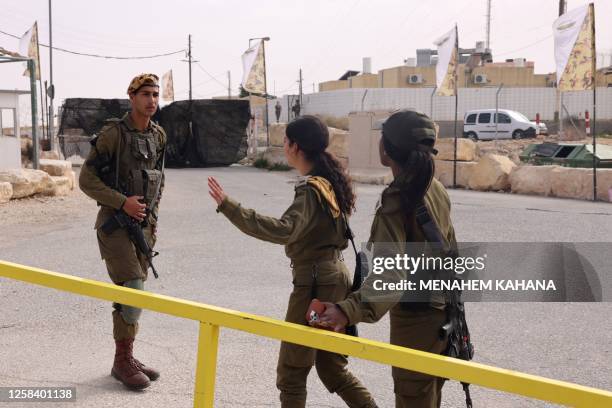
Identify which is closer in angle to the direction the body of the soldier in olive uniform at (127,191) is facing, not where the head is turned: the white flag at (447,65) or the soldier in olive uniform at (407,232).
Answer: the soldier in olive uniform

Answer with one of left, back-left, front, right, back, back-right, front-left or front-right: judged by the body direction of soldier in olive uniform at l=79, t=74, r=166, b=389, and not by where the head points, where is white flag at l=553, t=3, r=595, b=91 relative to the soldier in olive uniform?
left

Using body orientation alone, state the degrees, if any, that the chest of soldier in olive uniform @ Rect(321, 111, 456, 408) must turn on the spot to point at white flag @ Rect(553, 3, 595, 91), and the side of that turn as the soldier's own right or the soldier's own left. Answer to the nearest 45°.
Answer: approximately 45° to the soldier's own right

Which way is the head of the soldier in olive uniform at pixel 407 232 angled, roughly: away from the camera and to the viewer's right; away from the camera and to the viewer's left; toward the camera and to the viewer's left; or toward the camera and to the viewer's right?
away from the camera and to the viewer's left

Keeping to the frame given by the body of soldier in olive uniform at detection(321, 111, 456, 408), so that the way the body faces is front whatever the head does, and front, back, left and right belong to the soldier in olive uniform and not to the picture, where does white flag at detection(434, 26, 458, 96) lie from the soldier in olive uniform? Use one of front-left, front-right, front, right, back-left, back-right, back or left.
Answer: front-right

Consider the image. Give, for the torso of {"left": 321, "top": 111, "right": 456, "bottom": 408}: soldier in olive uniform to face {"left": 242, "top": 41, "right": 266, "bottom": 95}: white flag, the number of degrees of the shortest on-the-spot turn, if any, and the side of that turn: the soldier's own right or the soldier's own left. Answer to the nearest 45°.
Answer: approximately 45° to the soldier's own right

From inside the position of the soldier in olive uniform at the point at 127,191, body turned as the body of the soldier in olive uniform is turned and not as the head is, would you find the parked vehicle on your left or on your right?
on your left

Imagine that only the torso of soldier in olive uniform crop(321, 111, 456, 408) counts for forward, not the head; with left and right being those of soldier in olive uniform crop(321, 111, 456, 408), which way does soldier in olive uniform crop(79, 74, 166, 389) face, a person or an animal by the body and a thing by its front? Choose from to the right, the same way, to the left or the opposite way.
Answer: the opposite way

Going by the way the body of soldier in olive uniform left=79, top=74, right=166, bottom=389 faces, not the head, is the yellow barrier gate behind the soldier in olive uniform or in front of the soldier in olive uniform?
in front

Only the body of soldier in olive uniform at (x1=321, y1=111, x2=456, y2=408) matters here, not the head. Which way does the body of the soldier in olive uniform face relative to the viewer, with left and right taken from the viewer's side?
facing away from the viewer and to the left of the viewer

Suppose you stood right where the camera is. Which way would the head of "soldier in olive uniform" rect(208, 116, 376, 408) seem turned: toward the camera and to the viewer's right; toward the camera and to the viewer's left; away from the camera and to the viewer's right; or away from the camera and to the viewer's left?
away from the camera and to the viewer's left
